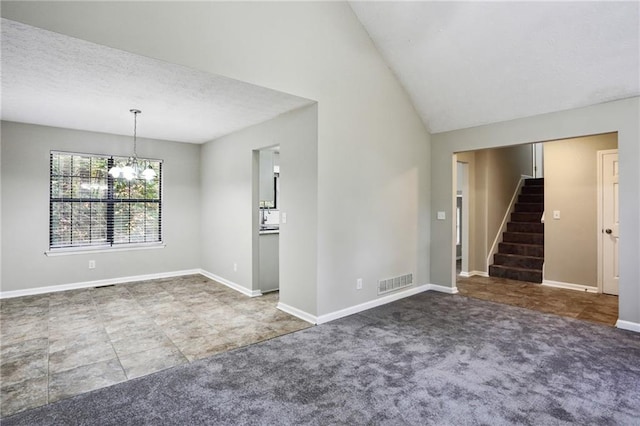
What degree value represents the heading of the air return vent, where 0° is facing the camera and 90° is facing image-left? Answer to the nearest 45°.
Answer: approximately 315°

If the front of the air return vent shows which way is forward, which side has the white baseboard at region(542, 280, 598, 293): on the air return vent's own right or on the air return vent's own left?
on the air return vent's own left

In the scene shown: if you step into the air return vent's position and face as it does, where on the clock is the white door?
The white door is roughly at 10 o'clock from the air return vent.

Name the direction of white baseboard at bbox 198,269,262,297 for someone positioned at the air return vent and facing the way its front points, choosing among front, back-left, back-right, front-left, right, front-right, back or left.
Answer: back-right

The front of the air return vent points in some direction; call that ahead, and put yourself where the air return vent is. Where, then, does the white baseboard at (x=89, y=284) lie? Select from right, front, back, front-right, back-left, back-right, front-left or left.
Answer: back-right

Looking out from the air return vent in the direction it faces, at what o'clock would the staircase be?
The staircase is roughly at 9 o'clock from the air return vent.

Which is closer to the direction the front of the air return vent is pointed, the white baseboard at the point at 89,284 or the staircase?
the staircase
